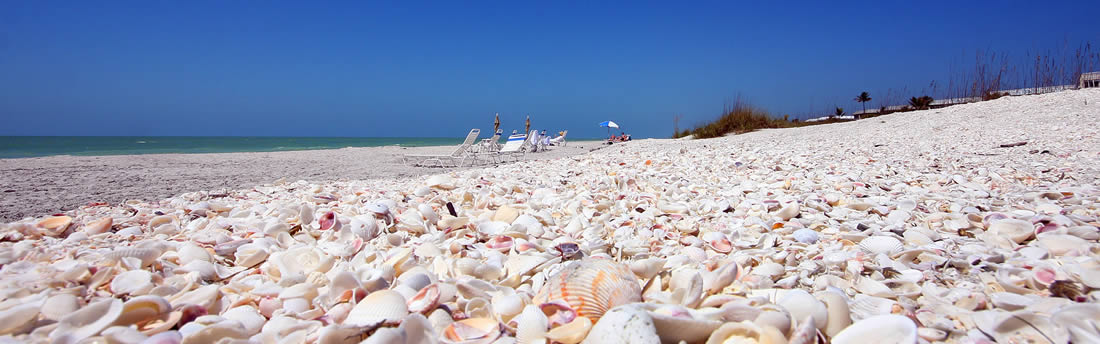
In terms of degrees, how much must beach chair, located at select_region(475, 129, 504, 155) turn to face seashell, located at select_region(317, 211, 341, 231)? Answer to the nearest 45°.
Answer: approximately 90° to its left

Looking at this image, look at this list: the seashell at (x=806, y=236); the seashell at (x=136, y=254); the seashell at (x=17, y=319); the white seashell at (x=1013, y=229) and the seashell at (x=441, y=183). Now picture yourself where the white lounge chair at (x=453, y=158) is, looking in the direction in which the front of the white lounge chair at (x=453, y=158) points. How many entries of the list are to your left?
5

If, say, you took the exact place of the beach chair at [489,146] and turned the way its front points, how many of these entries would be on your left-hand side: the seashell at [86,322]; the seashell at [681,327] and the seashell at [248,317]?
3

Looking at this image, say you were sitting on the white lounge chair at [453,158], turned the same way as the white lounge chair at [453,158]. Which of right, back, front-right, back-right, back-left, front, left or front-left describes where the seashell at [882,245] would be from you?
left

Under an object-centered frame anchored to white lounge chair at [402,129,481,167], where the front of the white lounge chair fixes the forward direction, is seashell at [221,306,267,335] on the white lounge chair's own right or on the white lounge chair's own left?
on the white lounge chair's own left

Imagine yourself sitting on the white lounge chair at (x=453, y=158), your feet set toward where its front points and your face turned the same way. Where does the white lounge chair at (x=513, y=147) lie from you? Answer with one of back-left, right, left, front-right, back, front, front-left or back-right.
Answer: back-right

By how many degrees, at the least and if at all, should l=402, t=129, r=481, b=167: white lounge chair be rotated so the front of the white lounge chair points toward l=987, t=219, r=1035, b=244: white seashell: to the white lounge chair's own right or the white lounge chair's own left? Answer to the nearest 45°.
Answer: approximately 90° to the white lounge chair's own left

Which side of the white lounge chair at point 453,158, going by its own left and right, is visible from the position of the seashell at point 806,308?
left

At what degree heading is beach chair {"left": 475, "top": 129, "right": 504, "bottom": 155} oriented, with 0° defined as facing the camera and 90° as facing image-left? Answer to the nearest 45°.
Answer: approximately 90°

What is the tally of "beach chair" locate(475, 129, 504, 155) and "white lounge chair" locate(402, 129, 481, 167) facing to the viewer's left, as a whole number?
2

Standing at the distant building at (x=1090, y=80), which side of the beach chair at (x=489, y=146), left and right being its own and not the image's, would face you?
back

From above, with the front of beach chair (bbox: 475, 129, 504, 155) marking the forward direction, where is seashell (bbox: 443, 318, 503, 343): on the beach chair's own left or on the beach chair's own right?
on the beach chair's own left

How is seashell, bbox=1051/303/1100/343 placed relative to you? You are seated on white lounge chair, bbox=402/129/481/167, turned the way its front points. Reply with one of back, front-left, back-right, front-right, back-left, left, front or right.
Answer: left

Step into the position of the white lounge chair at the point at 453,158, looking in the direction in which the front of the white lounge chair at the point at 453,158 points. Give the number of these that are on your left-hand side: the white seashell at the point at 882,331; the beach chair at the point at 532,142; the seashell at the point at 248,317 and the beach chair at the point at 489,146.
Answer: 2

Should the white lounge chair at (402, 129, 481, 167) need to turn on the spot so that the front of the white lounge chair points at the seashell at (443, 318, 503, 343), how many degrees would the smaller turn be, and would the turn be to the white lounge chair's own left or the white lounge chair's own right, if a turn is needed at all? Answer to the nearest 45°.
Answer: approximately 90° to the white lounge chair's own left

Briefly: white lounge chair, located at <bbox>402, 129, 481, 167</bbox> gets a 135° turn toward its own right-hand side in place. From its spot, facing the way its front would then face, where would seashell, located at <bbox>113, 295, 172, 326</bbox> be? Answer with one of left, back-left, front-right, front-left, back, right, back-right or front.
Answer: back-right

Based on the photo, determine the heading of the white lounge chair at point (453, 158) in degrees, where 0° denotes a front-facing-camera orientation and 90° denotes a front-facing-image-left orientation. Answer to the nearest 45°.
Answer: approximately 90°

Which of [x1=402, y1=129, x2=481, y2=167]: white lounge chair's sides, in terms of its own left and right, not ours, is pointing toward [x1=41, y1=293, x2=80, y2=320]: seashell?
left
